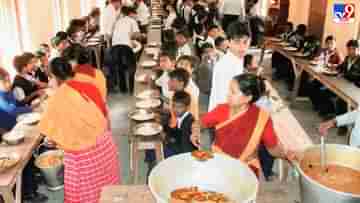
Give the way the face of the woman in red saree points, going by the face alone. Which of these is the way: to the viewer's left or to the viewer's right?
to the viewer's left

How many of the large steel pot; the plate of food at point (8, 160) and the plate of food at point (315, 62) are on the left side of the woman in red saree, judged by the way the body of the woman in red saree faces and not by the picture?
1

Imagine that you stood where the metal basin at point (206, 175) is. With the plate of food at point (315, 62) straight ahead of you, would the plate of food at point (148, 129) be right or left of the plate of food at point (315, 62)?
left

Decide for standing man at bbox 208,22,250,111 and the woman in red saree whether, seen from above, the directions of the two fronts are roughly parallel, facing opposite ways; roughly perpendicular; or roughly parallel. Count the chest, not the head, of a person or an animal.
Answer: roughly perpendicular
